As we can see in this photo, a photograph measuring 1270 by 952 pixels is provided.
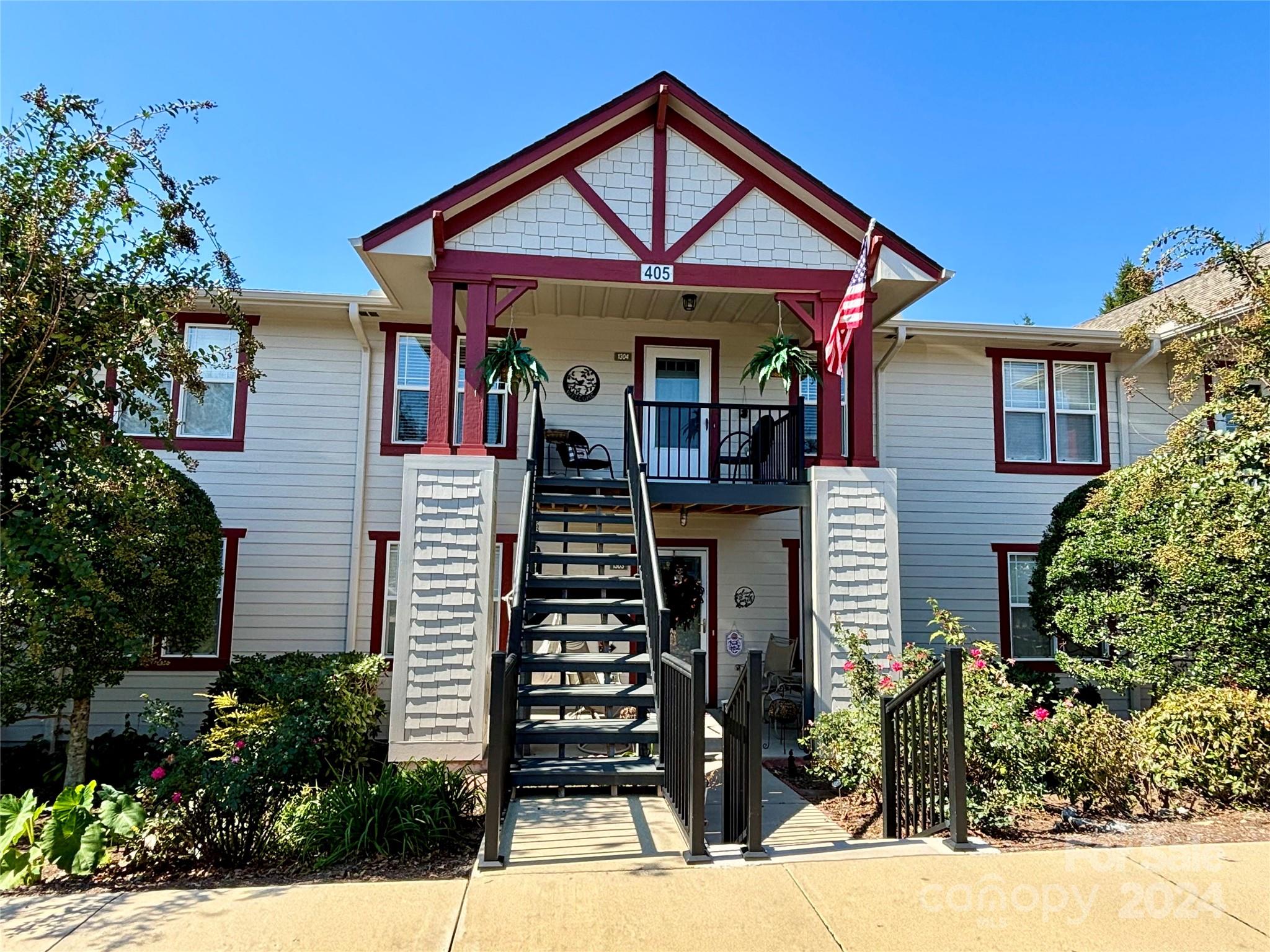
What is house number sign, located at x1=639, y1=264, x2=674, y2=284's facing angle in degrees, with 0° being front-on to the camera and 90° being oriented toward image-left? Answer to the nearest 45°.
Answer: approximately 0°

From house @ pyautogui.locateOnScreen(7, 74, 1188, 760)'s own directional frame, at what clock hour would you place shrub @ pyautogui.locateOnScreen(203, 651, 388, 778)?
The shrub is roughly at 2 o'clock from the house.

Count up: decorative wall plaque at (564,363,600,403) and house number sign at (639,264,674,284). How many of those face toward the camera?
2
